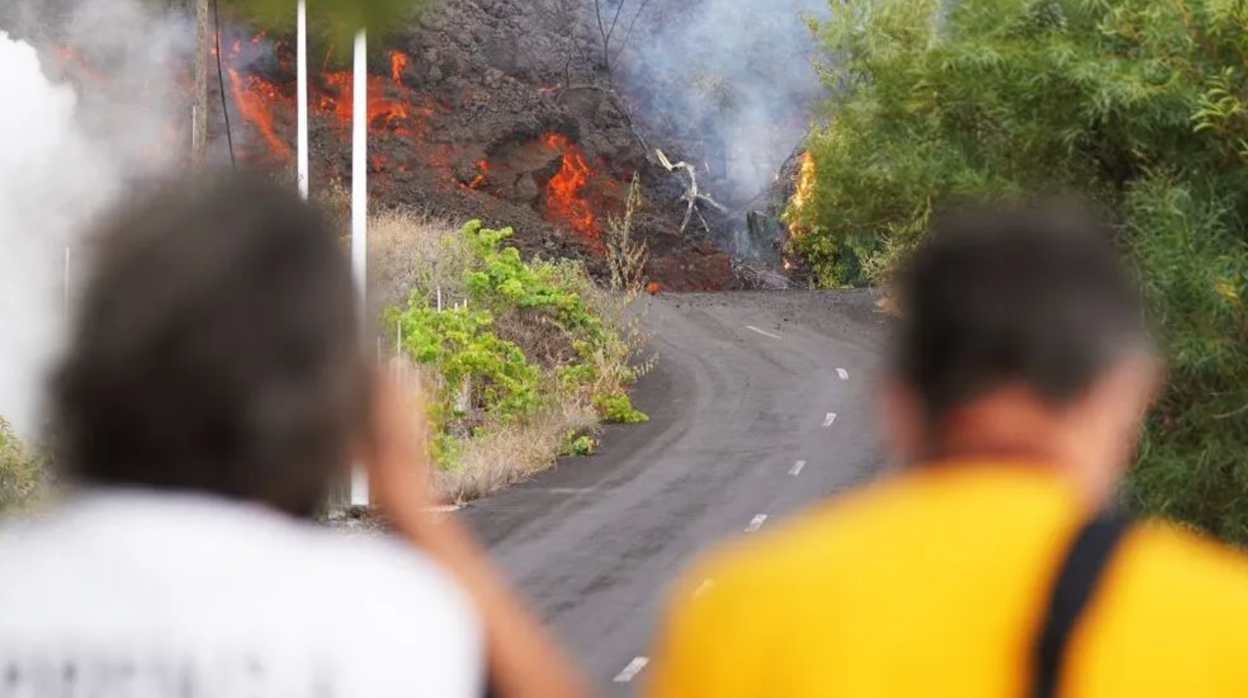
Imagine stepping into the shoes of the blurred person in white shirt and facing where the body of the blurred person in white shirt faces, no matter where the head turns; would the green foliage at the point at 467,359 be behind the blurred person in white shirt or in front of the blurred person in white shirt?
in front

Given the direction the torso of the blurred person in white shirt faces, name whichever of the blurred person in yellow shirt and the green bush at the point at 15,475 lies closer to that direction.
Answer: the green bush

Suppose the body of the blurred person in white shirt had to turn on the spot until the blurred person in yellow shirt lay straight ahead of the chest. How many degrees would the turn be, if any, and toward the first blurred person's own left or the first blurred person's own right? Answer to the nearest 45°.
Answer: approximately 90° to the first blurred person's own right

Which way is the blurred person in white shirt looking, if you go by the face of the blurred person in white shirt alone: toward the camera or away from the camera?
away from the camera

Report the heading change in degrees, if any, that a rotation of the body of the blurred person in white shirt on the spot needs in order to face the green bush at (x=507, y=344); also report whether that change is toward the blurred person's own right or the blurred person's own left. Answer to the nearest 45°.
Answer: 0° — they already face it

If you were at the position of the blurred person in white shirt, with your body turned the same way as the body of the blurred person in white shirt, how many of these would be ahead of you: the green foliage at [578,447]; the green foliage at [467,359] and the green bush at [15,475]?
3

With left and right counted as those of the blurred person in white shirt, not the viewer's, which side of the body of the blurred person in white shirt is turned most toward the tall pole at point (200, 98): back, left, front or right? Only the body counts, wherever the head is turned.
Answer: front

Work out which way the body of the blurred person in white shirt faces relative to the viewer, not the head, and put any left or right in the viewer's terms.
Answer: facing away from the viewer

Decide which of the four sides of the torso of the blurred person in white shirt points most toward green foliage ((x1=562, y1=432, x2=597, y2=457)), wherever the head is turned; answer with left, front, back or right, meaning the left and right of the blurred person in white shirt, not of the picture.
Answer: front

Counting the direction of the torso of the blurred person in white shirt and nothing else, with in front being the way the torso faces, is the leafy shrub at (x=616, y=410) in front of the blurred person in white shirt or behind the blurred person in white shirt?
in front

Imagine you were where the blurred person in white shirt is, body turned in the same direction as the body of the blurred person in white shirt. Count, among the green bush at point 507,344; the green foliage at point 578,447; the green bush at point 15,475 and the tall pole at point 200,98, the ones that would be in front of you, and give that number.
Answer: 4
